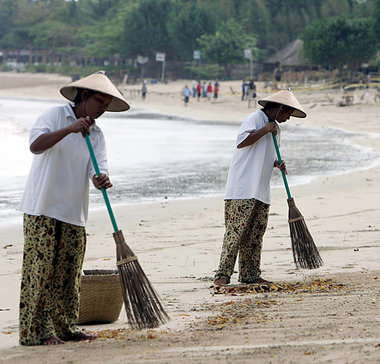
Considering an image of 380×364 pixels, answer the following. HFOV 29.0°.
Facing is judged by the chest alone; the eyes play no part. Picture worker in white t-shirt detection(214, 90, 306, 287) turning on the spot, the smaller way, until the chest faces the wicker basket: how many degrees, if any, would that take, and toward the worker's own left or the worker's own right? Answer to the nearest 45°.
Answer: approximately 135° to the worker's own right

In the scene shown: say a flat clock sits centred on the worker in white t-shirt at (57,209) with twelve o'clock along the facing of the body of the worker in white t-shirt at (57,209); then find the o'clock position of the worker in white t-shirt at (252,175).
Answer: the worker in white t-shirt at (252,175) is roughly at 9 o'clock from the worker in white t-shirt at (57,209).

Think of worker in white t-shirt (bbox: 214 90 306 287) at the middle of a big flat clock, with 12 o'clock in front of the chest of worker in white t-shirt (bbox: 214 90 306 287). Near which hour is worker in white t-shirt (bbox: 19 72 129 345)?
worker in white t-shirt (bbox: 19 72 129 345) is roughly at 4 o'clock from worker in white t-shirt (bbox: 214 90 306 287).

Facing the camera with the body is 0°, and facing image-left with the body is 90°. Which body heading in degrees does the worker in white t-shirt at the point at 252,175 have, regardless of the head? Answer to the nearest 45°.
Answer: approximately 270°

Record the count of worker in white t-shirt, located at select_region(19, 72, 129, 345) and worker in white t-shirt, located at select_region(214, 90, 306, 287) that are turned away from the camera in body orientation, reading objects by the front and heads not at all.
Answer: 0
